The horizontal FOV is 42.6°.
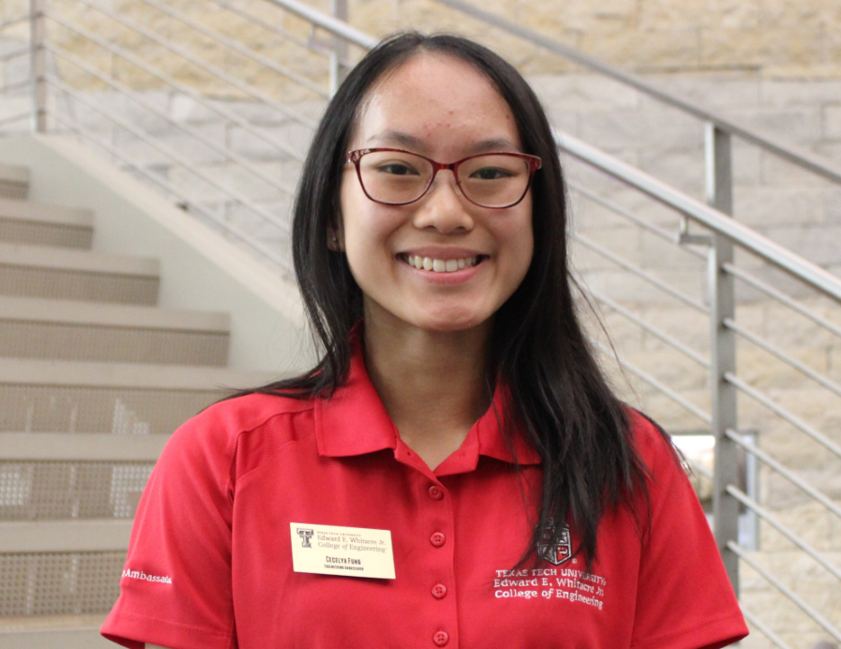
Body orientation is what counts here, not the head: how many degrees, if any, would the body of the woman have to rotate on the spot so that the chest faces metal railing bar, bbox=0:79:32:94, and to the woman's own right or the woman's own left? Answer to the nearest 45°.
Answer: approximately 135° to the woman's own right

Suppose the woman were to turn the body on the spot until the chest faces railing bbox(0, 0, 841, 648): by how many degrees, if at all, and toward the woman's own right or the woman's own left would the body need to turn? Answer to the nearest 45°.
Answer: approximately 180°

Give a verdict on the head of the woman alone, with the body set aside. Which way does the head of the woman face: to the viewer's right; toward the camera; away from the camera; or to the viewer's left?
toward the camera

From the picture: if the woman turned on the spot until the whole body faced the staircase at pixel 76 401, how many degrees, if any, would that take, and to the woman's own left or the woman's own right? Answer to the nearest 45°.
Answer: approximately 135° to the woman's own right

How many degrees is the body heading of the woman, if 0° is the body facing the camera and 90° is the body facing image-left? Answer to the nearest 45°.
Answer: approximately 0°
